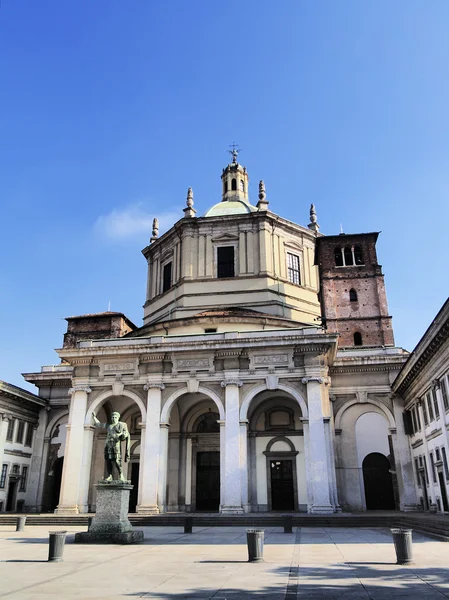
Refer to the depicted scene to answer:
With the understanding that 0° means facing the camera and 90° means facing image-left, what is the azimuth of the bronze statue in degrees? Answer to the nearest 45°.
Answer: approximately 0°

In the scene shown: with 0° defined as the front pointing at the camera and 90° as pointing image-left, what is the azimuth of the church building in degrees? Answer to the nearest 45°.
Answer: approximately 0°

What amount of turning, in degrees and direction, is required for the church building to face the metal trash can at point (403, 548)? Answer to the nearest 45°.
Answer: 0° — it already faces it

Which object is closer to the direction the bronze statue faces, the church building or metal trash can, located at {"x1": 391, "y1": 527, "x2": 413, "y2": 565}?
the metal trash can

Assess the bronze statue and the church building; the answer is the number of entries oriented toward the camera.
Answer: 2

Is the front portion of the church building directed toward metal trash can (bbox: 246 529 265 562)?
yes

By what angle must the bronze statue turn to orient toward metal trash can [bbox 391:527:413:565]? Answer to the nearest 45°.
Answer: approximately 45° to its left

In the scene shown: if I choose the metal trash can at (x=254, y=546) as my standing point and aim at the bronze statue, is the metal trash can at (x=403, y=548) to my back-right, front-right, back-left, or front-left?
back-right
